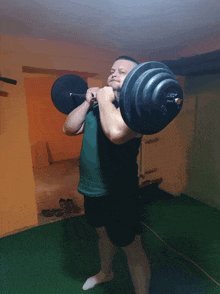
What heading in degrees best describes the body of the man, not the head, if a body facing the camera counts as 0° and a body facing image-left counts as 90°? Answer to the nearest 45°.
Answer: approximately 45°
